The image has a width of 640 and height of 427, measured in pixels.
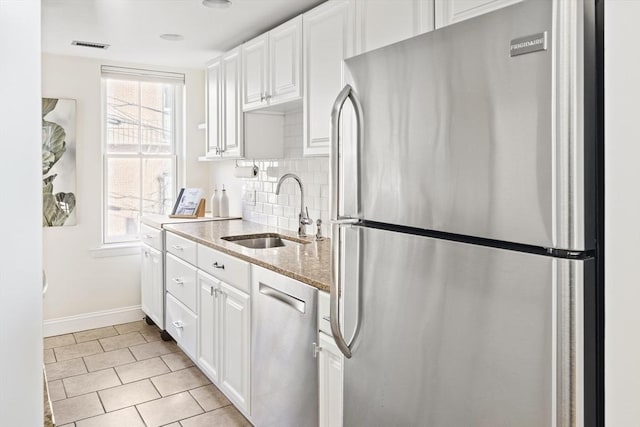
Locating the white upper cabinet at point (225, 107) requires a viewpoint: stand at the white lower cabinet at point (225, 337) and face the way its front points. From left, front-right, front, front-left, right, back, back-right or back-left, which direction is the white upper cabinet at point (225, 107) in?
back-right

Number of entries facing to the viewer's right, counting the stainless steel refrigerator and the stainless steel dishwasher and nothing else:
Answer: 0

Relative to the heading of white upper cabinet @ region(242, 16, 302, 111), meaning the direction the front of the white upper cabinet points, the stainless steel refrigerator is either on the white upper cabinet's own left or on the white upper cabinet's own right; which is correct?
on the white upper cabinet's own left

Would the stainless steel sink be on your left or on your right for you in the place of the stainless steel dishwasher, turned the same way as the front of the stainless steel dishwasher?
on your right

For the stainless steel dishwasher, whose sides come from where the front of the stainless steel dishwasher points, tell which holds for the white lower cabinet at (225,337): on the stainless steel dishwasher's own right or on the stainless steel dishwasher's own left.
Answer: on the stainless steel dishwasher's own right

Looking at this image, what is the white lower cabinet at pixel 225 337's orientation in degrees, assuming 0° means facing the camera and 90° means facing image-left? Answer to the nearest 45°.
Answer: approximately 45°
